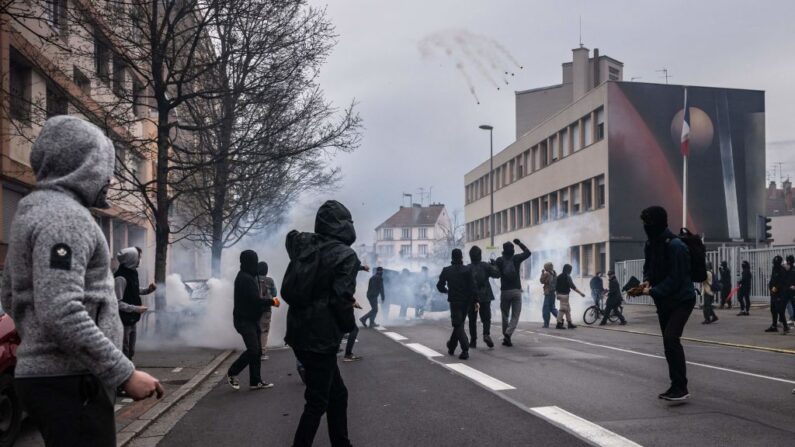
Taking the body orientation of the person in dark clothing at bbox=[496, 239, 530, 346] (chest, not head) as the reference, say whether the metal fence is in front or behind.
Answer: in front

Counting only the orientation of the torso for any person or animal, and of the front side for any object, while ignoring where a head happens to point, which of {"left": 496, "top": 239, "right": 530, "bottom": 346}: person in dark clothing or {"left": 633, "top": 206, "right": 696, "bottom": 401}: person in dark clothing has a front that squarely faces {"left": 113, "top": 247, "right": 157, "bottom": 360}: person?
{"left": 633, "top": 206, "right": 696, "bottom": 401}: person in dark clothing

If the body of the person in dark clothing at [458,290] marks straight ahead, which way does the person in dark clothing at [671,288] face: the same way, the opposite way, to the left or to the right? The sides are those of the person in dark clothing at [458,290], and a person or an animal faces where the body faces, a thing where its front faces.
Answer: to the left

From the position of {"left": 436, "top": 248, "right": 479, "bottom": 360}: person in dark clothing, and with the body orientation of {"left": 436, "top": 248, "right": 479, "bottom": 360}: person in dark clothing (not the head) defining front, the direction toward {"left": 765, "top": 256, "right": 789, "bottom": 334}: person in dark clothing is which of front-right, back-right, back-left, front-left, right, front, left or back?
front-right

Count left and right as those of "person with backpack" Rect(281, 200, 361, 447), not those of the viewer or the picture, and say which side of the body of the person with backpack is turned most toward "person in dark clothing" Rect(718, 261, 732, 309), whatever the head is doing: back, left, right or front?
front

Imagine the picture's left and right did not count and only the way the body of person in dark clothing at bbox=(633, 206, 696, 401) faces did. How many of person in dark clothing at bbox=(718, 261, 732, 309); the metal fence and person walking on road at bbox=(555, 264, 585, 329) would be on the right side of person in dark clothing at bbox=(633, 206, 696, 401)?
3

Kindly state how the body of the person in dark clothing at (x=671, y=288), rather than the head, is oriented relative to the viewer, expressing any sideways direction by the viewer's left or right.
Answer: facing to the left of the viewer

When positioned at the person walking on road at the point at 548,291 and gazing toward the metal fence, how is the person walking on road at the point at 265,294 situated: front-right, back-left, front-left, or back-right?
back-right

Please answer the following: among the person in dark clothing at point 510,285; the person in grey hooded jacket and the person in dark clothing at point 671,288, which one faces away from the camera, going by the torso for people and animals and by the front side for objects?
the person in dark clothing at point 510,285

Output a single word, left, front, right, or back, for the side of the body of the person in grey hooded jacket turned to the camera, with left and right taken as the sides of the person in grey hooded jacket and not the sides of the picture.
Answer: right

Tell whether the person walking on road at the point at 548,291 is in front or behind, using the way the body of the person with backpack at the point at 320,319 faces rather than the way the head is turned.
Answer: in front
